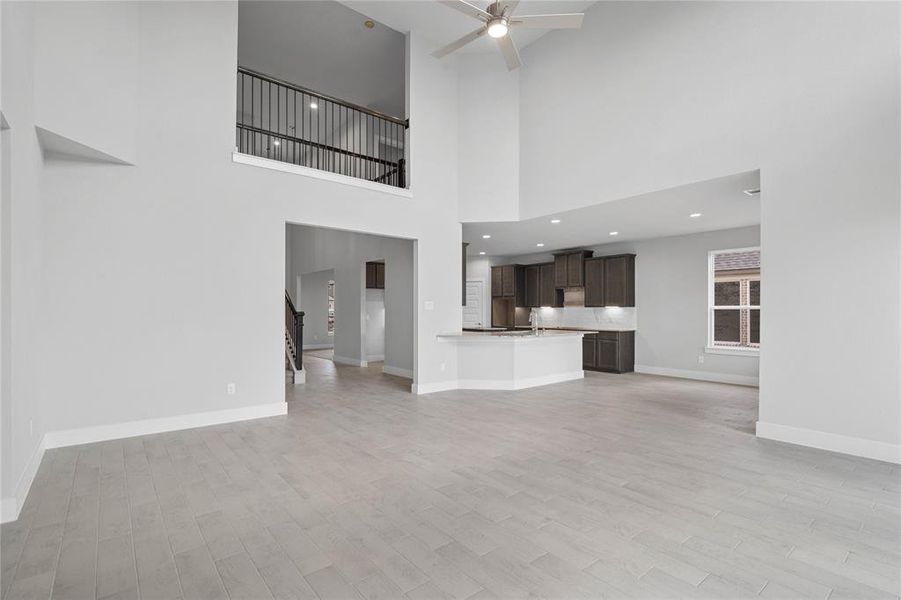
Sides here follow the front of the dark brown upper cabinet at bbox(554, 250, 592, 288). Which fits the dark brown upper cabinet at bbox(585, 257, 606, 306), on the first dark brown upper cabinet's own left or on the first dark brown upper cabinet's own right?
on the first dark brown upper cabinet's own left

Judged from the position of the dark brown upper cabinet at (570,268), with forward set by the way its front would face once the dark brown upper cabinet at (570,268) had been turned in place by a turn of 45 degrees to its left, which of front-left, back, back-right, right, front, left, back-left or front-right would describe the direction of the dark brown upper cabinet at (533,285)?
back-right

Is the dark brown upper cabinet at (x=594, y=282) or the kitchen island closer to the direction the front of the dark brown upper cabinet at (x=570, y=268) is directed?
the kitchen island

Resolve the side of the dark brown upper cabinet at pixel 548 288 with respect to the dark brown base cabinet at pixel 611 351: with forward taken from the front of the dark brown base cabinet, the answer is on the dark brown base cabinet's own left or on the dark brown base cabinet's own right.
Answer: on the dark brown base cabinet's own right

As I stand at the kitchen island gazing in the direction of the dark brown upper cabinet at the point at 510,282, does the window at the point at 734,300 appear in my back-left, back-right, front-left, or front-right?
front-right

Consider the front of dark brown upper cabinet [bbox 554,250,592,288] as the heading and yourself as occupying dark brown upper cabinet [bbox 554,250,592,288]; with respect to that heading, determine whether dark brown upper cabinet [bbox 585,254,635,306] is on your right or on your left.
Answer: on your left

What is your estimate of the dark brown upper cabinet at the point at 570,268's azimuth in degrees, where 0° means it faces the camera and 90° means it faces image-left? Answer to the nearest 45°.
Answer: approximately 45°

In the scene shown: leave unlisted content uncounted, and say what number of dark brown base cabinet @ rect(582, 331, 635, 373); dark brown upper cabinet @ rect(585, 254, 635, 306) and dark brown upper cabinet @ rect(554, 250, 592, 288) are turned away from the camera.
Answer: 0

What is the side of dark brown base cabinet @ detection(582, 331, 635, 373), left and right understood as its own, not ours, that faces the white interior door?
right

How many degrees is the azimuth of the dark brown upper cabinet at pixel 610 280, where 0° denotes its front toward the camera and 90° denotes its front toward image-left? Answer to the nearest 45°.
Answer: approximately 45°

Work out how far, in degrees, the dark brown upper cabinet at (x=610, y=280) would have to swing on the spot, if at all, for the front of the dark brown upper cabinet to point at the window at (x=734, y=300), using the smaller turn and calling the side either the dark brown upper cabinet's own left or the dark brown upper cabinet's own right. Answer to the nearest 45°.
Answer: approximately 135° to the dark brown upper cabinet's own left

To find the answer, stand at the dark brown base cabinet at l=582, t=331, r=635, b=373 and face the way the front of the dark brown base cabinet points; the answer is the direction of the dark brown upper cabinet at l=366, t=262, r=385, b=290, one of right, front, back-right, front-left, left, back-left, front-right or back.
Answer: front-right
